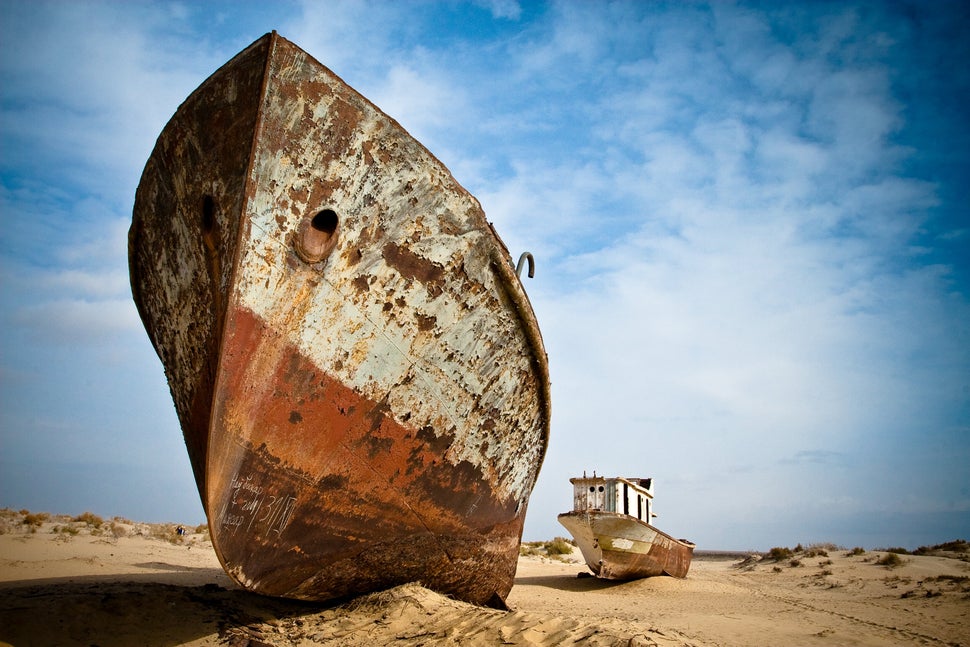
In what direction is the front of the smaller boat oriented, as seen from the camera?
facing the viewer and to the left of the viewer

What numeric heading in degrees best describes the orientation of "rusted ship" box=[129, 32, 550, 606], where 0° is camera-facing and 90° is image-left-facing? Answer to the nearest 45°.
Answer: approximately 45°

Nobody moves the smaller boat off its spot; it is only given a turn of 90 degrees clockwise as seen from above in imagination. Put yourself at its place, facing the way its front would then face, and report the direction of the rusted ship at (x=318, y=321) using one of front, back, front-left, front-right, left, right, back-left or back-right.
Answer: back-left
